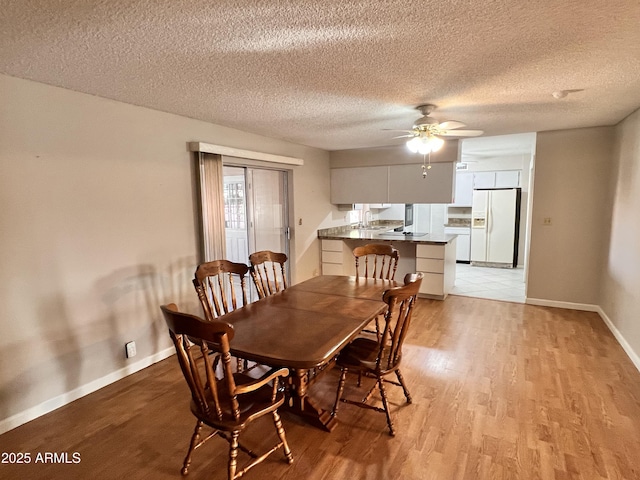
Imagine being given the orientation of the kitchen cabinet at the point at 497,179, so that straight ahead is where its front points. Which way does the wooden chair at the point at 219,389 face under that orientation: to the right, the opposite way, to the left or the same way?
the opposite way

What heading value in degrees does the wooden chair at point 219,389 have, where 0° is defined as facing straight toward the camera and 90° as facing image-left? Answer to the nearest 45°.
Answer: approximately 225°

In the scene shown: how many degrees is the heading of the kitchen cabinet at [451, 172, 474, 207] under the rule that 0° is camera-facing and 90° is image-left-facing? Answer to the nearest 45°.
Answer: approximately 0°

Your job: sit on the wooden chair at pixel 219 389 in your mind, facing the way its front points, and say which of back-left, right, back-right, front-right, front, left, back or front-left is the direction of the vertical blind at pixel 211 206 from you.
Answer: front-left

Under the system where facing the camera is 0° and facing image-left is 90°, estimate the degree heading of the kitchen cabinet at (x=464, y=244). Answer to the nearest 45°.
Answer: approximately 0°

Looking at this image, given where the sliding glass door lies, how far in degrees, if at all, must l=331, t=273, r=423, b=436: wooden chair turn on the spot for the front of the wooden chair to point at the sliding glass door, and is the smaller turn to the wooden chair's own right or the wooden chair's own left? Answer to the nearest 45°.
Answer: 0° — it already faces it

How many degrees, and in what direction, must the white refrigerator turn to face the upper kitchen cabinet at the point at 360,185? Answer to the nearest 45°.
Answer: approximately 45° to its right

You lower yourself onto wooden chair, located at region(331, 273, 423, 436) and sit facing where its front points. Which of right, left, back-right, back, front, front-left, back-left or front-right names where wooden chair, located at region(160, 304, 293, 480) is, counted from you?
left

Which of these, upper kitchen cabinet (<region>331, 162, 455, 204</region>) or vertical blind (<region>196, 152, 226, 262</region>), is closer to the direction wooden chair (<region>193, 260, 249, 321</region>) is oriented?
the upper kitchen cabinet

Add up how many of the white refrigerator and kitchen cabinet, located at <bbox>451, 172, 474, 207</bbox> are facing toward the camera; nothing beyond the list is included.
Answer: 2

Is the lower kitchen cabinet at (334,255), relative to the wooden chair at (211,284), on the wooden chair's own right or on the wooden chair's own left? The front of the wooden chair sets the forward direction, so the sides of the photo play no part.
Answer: on the wooden chair's own left
